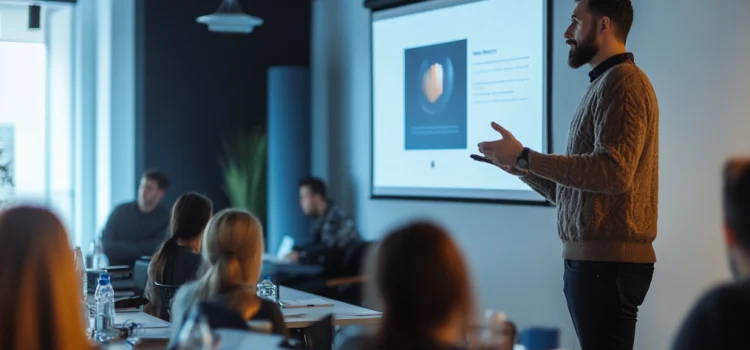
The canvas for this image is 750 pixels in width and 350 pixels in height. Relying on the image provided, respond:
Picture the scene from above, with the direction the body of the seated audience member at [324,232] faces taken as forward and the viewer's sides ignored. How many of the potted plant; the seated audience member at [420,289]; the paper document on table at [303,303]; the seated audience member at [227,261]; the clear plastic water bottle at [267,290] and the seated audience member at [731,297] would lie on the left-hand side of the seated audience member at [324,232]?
5

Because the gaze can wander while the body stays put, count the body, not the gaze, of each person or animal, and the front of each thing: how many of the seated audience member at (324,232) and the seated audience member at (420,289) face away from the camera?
1

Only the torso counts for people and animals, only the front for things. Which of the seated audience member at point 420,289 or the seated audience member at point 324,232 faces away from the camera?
the seated audience member at point 420,289

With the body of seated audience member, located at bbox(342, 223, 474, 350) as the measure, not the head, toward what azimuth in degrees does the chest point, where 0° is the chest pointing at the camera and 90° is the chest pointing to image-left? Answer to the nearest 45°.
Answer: approximately 180°

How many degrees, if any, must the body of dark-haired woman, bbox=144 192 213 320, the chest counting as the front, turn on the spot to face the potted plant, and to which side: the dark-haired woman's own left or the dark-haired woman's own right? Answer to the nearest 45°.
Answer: approximately 45° to the dark-haired woman's own left

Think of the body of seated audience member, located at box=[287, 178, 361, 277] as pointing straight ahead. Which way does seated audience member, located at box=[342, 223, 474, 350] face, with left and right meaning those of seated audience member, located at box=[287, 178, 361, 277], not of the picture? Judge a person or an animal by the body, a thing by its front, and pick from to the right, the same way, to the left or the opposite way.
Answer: to the right

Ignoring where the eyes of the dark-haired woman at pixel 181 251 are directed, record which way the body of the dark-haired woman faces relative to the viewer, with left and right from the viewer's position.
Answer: facing away from the viewer and to the right of the viewer

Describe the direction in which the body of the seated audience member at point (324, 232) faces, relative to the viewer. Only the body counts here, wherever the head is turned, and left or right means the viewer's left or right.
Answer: facing to the left of the viewer
